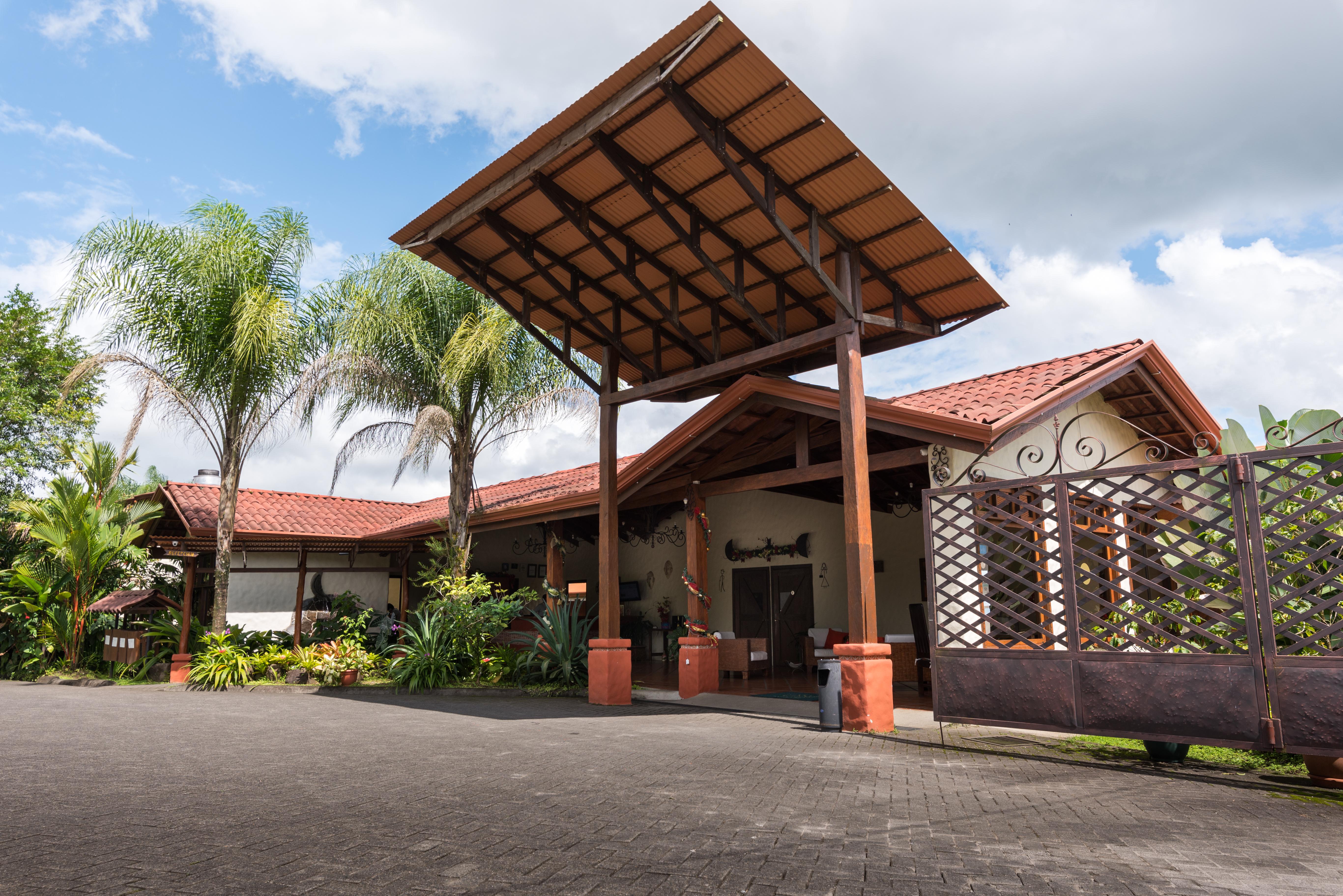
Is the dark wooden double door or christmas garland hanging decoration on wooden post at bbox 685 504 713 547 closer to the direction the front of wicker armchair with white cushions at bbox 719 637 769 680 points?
the christmas garland hanging decoration on wooden post

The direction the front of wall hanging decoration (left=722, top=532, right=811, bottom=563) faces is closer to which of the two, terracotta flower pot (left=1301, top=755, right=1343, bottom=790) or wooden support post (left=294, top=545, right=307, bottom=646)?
the terracotta flower pot

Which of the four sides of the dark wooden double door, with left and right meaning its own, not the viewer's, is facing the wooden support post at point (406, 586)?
right

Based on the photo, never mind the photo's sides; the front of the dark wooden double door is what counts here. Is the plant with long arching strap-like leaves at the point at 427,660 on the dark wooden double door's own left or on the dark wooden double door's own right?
on the dark wooden double door's own right

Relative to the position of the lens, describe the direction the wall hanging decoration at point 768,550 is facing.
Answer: facing the viewer

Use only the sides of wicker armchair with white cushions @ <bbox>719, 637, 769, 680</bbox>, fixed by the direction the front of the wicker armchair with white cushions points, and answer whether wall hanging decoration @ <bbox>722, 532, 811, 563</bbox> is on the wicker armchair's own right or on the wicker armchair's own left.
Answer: on the wicker armchair's own left

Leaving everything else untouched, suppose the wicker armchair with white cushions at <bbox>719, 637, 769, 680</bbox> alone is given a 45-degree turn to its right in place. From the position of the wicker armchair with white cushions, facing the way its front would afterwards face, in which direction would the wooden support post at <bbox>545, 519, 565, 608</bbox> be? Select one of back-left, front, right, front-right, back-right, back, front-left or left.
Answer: right

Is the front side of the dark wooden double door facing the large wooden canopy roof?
yes

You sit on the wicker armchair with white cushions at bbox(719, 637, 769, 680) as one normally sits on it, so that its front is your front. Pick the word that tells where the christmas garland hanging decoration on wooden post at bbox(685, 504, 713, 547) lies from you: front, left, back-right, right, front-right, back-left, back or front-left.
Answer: front-right

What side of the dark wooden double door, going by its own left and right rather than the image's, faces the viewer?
front

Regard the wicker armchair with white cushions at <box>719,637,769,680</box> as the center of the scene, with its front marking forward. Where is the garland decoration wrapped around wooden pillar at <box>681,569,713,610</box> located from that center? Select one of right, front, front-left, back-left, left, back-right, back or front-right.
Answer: front-right

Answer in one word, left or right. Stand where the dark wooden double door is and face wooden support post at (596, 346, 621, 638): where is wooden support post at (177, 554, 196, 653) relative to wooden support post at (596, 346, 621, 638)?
right

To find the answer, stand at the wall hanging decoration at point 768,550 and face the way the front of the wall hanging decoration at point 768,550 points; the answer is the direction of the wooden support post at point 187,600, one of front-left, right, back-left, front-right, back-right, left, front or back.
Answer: right

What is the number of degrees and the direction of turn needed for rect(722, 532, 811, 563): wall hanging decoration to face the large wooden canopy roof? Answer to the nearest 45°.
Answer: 0° — it already faces it

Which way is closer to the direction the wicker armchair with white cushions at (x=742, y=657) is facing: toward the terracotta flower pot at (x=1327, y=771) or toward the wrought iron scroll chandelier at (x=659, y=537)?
the terracotta flower pot

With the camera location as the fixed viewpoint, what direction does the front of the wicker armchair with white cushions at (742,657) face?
facing the viewer and to the right of the viewer

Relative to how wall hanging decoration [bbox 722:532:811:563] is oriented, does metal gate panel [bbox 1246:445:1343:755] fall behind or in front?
in front
